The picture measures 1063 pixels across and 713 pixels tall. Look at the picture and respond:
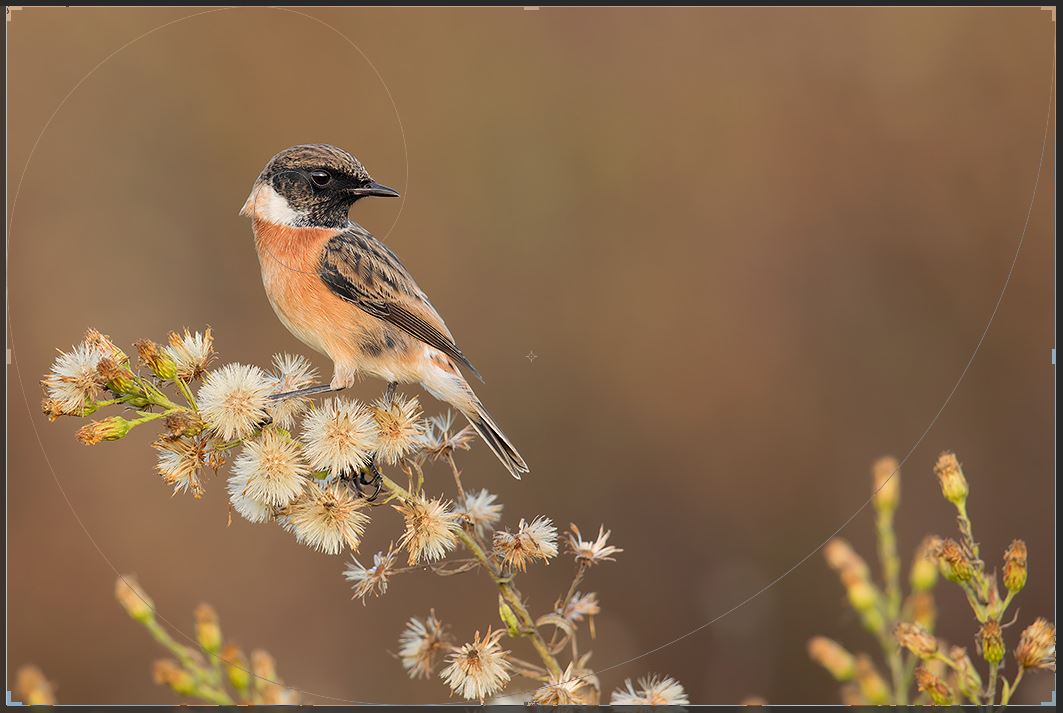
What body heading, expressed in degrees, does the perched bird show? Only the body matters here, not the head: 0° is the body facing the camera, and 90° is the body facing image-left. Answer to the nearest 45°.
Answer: approximately 90°

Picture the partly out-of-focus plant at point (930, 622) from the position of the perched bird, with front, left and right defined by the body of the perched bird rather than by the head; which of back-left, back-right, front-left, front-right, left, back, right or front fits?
back
